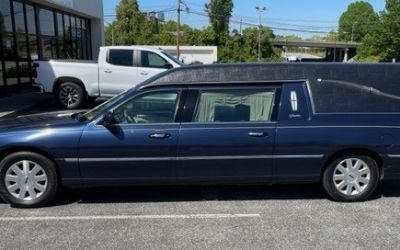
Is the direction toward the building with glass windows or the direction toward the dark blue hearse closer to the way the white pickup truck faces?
the dark blue hearse

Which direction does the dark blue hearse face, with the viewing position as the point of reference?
facing to the left of the viewer

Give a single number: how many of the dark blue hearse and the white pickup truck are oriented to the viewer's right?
1

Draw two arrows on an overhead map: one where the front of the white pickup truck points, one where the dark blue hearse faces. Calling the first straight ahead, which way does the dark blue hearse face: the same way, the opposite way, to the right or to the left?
the opposite way

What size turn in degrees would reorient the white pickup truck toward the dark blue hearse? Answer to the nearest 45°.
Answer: approximately 90° to its right

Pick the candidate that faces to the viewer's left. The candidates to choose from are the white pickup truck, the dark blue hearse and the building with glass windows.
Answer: the dark blue hearse

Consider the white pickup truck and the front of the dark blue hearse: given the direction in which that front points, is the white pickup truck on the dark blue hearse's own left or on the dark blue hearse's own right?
on the dark blue hearse's own right

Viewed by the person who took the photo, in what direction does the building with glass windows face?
facing the viewer and to the right of the viewer

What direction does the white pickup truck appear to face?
to the viewer's right

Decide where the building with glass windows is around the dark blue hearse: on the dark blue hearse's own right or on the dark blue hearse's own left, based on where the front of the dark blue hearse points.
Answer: on the dark blue hearse's own right

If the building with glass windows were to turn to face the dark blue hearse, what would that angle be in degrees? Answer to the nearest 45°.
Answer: approximately 45° to its right
